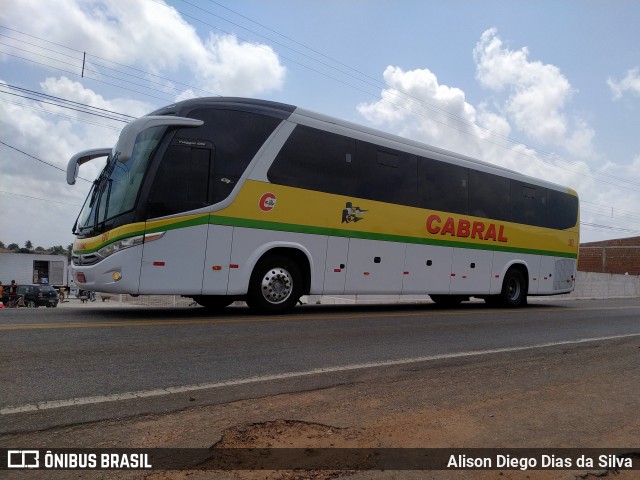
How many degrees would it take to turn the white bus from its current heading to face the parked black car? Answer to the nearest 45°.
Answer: approximately 90° to its right

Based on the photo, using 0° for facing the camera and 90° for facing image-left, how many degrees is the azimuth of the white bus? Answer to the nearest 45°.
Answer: approximately 45°
